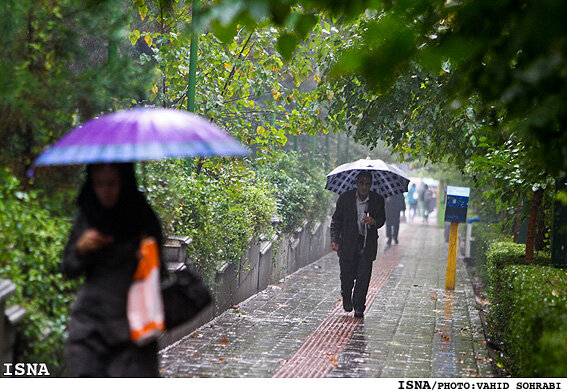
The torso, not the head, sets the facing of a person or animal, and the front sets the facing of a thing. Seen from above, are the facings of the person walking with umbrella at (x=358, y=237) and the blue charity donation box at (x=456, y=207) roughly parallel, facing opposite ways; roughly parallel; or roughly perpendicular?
roughly parallel

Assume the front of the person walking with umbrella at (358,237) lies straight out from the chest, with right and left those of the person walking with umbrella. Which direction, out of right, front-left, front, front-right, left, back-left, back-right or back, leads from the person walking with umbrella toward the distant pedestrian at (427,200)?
back

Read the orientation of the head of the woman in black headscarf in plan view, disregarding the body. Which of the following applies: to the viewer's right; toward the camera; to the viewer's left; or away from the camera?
toward the camera

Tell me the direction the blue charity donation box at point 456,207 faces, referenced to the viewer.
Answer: facing the viewer

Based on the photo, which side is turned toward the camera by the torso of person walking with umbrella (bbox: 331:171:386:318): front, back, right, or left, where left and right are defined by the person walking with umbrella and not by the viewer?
front

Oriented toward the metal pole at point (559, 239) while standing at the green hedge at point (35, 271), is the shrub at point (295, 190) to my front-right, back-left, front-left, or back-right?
front-left

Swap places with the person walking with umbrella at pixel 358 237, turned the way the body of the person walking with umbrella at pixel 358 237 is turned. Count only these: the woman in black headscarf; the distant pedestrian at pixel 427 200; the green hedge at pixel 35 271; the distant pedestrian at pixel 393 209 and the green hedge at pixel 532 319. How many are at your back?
2

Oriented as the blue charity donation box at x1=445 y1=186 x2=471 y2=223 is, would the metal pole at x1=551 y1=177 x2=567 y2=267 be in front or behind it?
in front

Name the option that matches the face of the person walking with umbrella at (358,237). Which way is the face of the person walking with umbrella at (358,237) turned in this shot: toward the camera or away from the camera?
toward the camera

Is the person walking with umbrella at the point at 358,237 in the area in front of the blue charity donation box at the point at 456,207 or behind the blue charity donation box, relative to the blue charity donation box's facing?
in front

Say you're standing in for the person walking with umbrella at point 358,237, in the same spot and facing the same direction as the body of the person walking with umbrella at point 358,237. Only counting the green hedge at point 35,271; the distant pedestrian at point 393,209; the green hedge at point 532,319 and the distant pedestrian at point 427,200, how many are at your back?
2

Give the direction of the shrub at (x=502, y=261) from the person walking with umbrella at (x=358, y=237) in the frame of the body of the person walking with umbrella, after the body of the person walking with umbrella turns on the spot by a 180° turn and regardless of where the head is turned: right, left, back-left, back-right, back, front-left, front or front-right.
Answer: right

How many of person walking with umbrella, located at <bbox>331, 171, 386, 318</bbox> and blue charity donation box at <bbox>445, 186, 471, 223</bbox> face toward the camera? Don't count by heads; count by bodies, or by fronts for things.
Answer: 2
